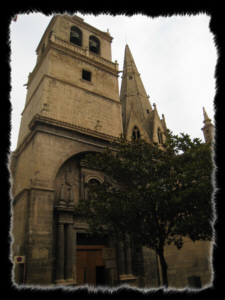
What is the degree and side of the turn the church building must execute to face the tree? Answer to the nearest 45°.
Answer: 0° — it already faces it

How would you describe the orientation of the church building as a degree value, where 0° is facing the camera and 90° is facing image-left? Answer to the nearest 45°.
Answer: approximately 315°
